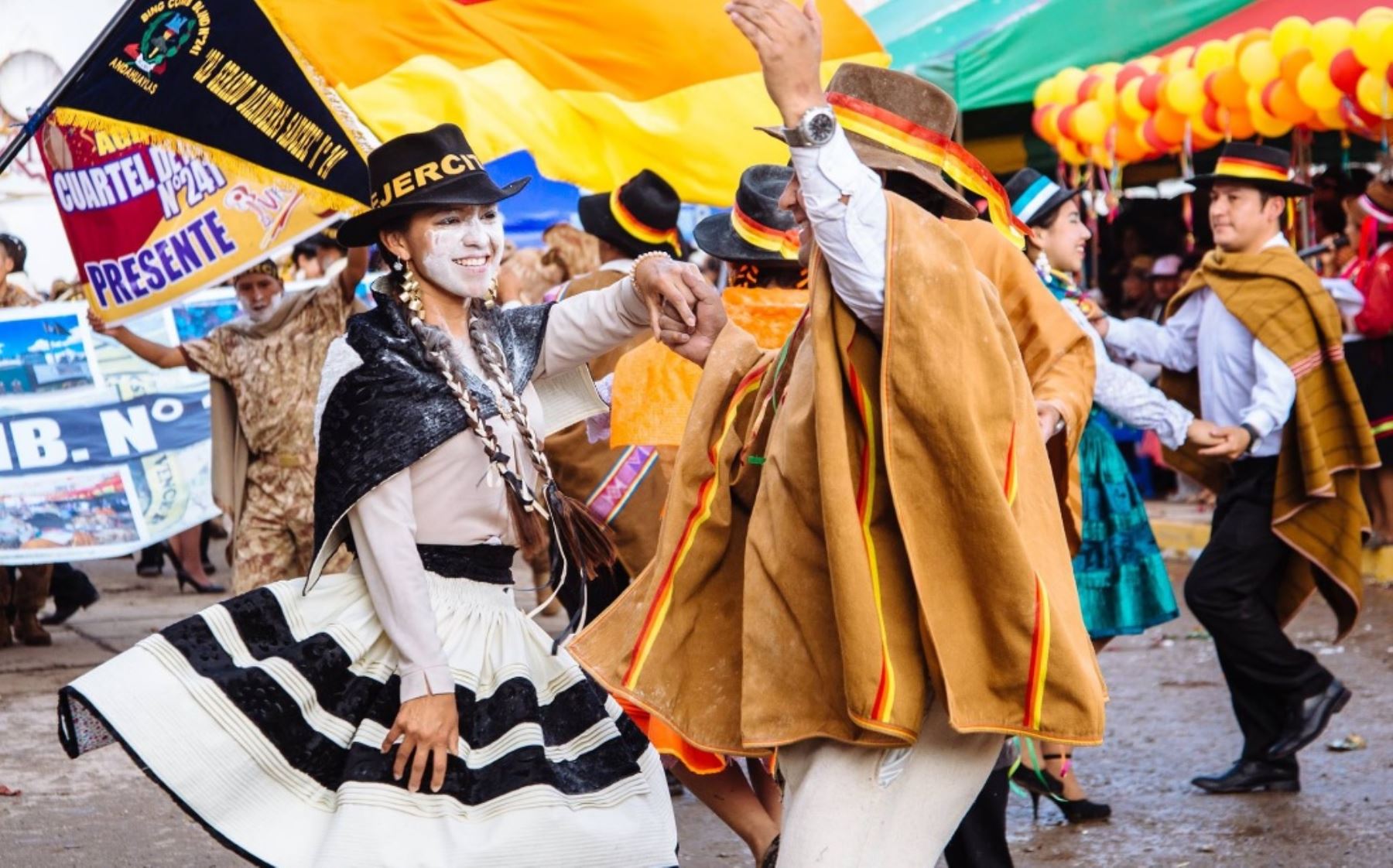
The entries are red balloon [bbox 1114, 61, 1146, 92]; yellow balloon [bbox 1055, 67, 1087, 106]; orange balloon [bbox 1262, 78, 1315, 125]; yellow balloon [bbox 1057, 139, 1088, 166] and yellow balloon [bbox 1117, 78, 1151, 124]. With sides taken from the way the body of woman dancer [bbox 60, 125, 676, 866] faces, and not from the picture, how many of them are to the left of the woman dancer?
5

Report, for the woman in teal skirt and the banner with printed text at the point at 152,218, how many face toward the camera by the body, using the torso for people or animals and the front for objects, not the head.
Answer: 1

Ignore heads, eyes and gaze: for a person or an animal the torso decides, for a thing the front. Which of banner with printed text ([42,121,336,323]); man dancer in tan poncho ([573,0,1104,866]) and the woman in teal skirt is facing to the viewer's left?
the man dancer in tan poncho

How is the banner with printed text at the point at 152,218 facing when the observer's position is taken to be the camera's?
facing the viewer

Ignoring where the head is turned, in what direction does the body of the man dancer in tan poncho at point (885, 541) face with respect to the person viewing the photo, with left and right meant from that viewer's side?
facing to the left of the viewer

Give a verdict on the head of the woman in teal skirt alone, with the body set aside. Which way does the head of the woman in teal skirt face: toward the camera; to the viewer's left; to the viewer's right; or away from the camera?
to the viewer's right

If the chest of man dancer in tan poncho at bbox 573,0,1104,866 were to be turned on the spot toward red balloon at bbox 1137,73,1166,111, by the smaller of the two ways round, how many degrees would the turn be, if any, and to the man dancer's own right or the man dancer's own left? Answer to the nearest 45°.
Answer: approximately 90° to the man dancer's own right

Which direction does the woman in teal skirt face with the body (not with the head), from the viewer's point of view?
to the viewer's right

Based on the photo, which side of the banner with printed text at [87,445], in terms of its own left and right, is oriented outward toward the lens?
front

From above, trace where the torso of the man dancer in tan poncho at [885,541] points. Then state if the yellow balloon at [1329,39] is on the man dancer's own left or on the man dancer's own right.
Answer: on the man dancer's own right

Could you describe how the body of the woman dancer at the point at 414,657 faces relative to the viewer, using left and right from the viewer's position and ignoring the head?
facing the viewer and to the right of the viewer

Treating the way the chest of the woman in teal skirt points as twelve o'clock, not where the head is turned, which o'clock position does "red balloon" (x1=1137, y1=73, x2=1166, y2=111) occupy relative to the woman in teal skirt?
The red balloon is roughly at 9 o'clock from the woman in teal skirt.

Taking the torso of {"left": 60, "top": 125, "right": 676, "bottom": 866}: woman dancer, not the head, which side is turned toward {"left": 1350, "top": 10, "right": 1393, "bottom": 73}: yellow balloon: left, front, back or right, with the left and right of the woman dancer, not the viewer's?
left
